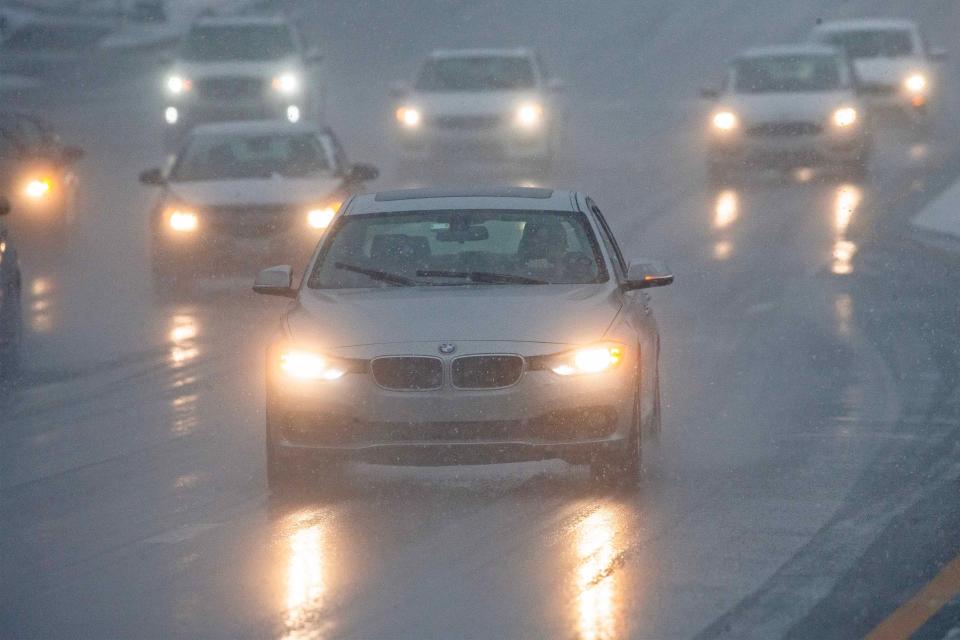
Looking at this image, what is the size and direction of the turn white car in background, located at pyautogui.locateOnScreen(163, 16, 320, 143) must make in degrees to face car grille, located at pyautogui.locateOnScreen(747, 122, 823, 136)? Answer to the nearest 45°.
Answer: approximately 45° to its left

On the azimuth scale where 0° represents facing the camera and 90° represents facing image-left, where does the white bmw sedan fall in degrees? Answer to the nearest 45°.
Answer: approximately 0°

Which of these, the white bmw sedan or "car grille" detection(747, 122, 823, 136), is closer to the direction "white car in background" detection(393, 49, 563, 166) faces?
the white bmw sedan

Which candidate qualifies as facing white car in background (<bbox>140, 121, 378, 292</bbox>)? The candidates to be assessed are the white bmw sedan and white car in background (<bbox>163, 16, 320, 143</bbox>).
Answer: white car in background (<bbox>163, 16, 320, 143</bbox>)

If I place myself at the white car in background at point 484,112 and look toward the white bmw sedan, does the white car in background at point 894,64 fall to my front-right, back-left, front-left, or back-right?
back-left

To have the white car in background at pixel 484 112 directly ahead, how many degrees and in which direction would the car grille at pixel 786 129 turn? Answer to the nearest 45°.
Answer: approximately 90° to its right

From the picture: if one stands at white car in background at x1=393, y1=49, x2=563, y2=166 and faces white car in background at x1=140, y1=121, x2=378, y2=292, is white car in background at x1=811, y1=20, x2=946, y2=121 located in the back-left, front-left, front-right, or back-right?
back-left

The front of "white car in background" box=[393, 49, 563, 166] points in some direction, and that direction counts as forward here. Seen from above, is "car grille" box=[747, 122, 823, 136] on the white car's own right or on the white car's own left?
on the white car's own left
